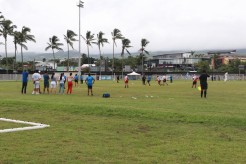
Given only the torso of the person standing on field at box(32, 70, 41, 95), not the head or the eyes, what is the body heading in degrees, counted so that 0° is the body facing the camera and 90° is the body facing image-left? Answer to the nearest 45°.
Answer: approximately 180°
